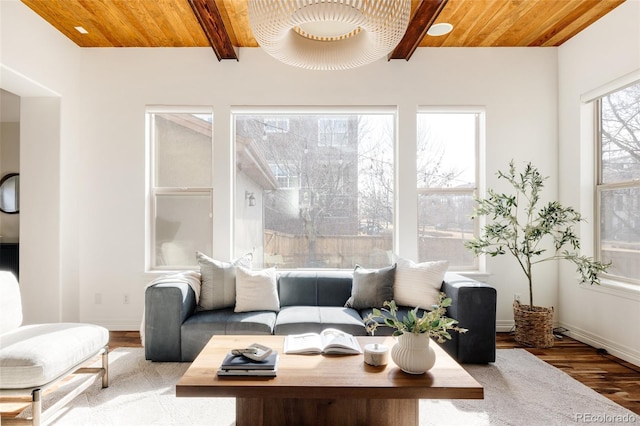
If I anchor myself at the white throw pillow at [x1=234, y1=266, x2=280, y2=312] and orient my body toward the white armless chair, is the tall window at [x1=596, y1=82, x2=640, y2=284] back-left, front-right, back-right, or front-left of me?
back-left

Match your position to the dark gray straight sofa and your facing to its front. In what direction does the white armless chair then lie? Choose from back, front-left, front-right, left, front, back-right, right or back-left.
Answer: front-right

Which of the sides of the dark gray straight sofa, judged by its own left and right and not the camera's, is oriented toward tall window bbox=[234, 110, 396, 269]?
back

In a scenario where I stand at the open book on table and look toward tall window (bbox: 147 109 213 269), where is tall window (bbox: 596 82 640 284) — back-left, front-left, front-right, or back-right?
back-right

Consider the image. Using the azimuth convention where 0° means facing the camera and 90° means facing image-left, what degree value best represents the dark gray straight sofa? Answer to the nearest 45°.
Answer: approximately 0°

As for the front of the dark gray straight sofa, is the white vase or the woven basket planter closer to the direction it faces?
the white vase

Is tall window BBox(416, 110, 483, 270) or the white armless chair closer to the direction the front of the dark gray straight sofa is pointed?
the white armless chair

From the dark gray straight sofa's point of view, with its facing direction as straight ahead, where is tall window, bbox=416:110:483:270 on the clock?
The tall window is roughly at 8 o'clock from the dark gray straight sofa.
